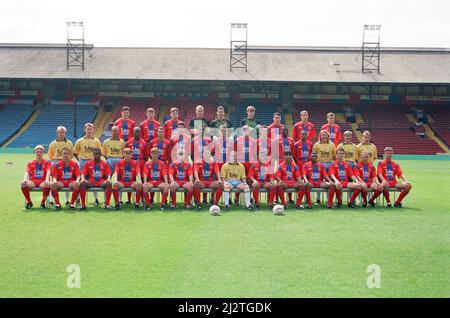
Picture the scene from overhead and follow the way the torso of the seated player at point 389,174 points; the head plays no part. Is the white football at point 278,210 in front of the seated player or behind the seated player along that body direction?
in front

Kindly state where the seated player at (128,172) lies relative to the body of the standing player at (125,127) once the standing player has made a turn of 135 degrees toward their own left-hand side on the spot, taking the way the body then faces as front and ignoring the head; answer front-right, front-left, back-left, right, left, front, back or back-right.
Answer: back-right

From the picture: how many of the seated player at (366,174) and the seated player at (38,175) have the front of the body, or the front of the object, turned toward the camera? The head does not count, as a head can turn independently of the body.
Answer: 2

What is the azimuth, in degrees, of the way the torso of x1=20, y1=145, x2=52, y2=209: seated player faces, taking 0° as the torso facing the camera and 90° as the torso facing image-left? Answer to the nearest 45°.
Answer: approximately 0°

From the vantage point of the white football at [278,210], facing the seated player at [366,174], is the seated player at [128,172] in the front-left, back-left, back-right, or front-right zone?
back-left

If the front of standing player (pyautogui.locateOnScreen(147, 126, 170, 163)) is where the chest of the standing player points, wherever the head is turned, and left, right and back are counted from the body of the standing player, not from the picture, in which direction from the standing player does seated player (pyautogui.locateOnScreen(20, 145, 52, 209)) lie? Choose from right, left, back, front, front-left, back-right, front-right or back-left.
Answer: right

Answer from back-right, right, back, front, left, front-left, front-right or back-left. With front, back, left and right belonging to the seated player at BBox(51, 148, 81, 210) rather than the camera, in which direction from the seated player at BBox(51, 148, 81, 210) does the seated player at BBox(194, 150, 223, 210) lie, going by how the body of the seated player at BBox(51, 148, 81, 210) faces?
left

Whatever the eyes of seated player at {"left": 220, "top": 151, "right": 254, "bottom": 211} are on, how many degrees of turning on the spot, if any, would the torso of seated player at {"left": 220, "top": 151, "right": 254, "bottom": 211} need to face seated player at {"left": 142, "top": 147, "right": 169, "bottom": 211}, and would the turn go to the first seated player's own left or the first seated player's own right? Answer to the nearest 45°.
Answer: approximately 90° to the first seated player's own right

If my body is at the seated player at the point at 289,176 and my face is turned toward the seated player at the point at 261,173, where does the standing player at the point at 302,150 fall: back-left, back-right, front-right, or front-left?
back-right

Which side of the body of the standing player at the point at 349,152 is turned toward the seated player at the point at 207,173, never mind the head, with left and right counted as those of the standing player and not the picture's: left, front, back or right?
right
